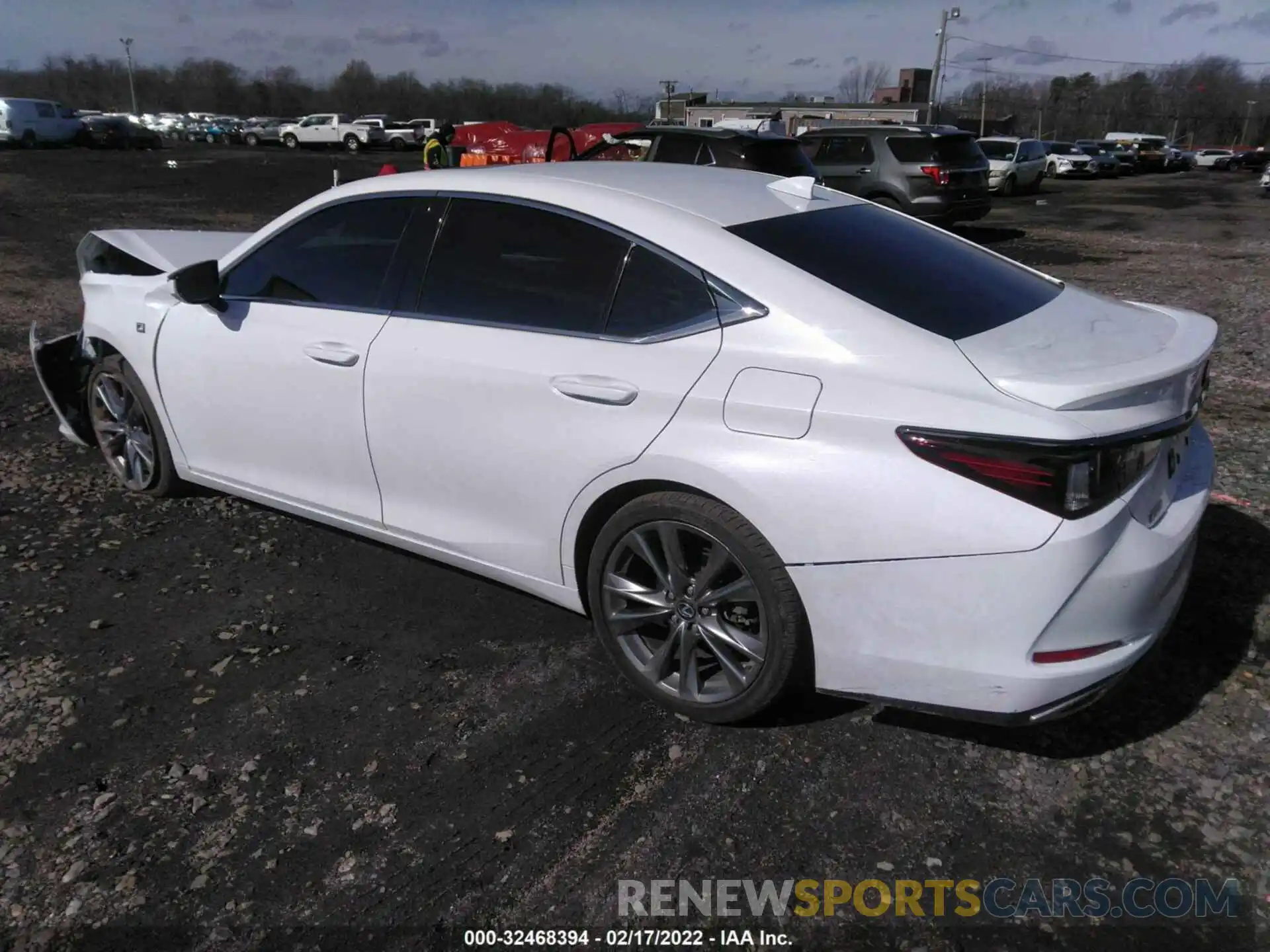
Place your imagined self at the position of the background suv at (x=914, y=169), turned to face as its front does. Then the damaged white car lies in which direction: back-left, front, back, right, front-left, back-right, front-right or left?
back-left

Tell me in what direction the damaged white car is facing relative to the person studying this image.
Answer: facing away from the viewer and to the left of the viewer

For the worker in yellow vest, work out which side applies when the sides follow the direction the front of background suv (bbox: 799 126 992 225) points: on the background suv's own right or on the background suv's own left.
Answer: on the background suv's own left

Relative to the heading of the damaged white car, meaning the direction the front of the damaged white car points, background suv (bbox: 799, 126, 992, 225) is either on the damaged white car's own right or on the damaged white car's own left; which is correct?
on the damaged white car's own right

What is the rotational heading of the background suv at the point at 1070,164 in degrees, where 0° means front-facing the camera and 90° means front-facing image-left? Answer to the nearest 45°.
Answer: approximately 315°

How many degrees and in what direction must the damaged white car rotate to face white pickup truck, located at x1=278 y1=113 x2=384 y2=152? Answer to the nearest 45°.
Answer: approximately 45° to its right

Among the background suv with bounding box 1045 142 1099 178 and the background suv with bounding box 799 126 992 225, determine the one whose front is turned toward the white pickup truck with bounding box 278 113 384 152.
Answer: the background suv with bounding box 799 126 992 225

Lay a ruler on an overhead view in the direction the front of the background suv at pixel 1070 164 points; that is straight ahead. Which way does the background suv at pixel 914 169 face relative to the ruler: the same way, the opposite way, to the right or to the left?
the opposite way
